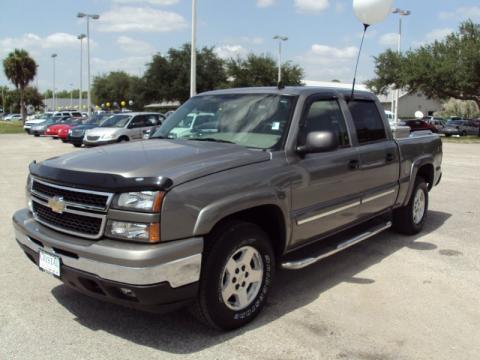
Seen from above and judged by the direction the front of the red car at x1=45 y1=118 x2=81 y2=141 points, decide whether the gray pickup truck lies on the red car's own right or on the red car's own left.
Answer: on the red car's own left

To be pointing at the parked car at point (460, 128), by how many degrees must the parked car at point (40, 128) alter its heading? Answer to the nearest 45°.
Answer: approximately 135° to its left

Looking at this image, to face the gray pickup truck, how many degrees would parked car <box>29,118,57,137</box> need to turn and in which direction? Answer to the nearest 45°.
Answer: approximately 45° to its left

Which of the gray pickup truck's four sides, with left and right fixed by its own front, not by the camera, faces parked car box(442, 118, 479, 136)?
back

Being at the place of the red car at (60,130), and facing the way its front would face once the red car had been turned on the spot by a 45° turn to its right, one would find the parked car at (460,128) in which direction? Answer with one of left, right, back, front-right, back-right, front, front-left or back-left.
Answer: back

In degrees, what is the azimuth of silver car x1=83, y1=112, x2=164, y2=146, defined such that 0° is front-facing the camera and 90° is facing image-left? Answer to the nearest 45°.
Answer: approximately 45°

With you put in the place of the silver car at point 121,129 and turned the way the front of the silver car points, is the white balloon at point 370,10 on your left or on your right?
on your left

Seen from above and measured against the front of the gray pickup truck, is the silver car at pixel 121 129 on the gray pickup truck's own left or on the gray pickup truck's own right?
on the gray pickup truck's own right
